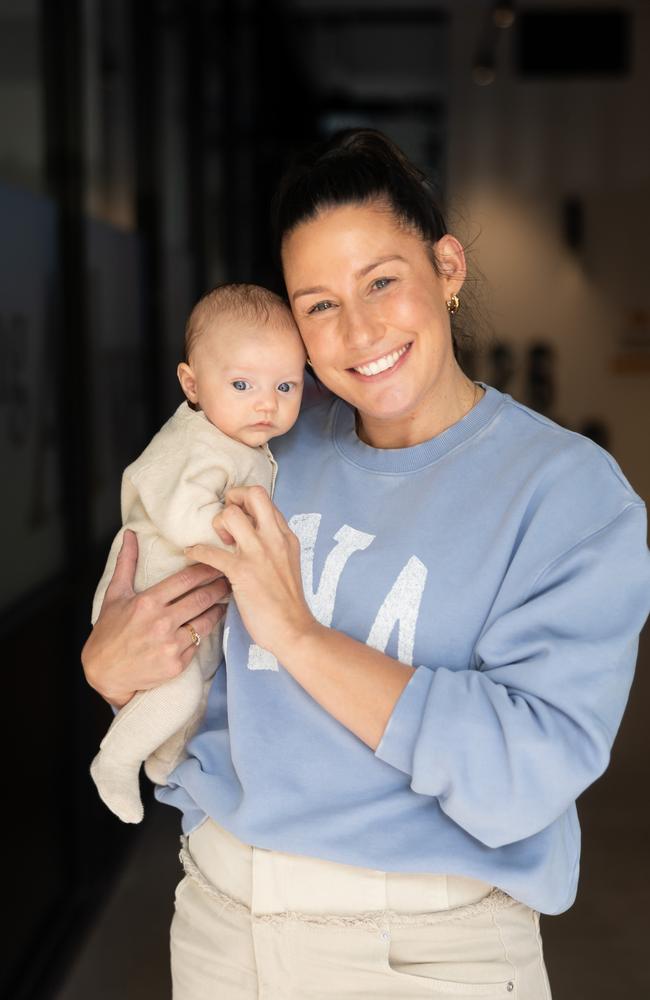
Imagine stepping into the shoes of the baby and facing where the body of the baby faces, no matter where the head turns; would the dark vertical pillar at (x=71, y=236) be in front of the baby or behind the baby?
behind

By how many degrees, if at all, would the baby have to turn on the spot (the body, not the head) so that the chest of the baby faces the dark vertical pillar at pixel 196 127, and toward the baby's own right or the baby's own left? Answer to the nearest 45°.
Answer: approximately 135° to the baby's own left

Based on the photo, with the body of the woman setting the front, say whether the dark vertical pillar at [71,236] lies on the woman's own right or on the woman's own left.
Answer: on the woman's own right

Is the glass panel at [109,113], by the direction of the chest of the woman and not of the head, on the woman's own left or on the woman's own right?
on the woman's own right

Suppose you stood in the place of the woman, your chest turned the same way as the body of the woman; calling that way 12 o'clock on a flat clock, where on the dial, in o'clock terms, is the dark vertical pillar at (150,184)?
The dark vertical pillar is roughly at 4 o'clock from the woman.

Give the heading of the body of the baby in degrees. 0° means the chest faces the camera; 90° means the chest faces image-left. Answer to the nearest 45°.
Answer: approximately 315°

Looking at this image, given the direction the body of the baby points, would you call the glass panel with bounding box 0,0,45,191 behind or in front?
behind

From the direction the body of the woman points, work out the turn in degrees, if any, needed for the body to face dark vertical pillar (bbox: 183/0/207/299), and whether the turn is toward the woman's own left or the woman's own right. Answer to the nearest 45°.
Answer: approximately 135° to the woman's own right
